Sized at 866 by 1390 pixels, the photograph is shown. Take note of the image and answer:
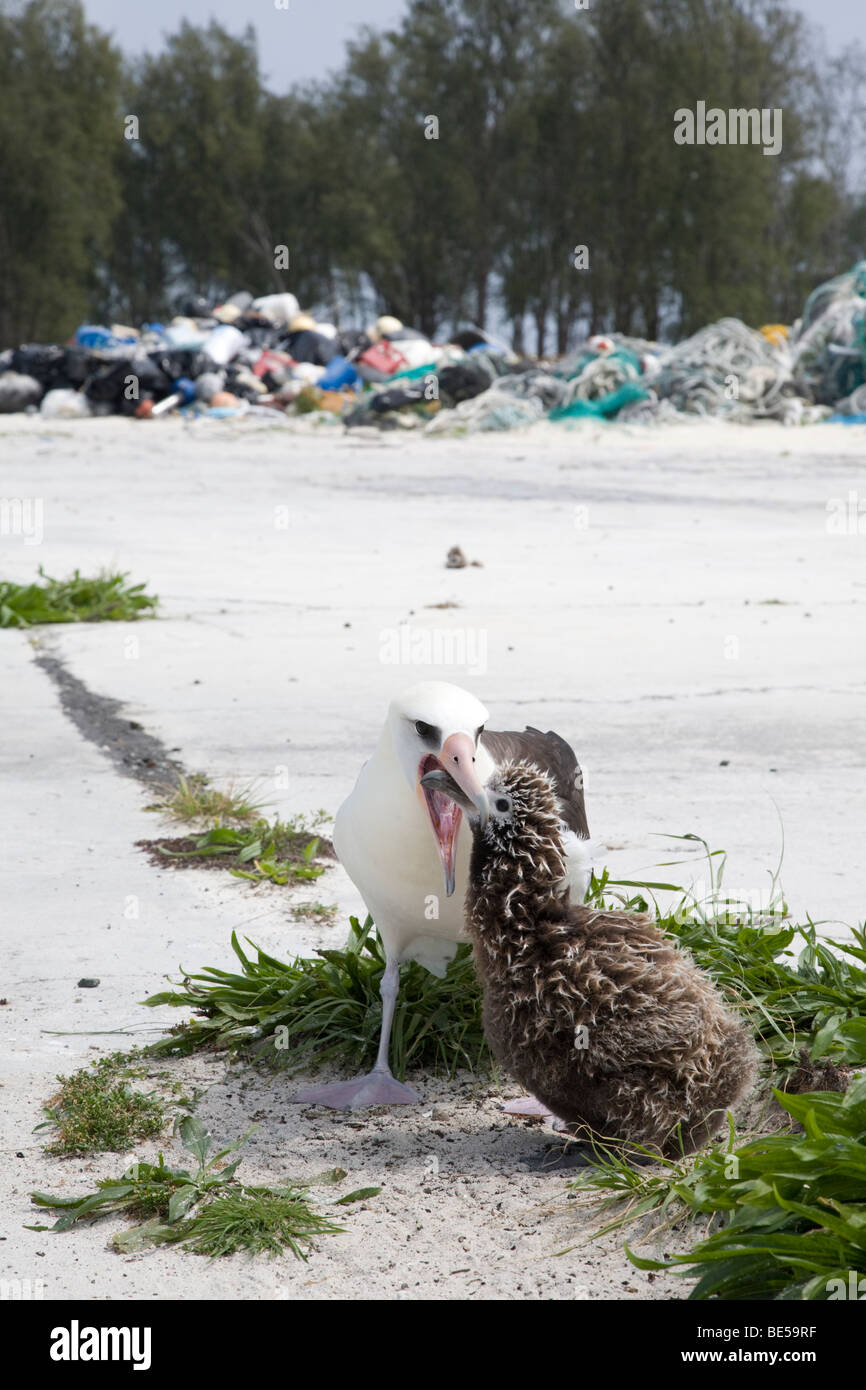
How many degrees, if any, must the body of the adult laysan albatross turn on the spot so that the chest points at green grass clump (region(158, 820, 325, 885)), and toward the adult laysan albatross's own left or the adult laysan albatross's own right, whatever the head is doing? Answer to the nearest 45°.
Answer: approximately 135° to the adult laysan albatross's own right

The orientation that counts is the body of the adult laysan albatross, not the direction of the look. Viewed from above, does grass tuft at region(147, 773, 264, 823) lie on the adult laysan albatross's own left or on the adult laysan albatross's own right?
on the adult laysan albatross's own right

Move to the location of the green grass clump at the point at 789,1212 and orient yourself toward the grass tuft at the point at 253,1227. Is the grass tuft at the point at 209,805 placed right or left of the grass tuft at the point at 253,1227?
right

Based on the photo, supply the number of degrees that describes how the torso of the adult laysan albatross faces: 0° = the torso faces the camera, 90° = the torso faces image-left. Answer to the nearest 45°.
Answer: approximately 45°

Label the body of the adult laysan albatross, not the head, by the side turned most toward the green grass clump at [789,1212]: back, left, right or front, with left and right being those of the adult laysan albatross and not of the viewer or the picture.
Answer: left

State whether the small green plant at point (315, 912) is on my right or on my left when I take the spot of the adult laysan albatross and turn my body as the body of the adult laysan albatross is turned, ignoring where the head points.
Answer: on my right

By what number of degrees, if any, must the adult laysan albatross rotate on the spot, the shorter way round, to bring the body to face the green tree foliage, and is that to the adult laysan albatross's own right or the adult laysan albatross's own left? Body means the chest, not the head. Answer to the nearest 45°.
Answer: approximately 135° to the adult laysan albatross's own right

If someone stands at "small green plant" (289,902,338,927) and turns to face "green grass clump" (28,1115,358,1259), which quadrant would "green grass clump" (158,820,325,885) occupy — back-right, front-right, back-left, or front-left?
back-right

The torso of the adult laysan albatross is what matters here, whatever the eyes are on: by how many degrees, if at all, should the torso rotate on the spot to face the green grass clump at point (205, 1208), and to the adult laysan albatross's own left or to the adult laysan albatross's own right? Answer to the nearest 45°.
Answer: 0° — it already faces it
